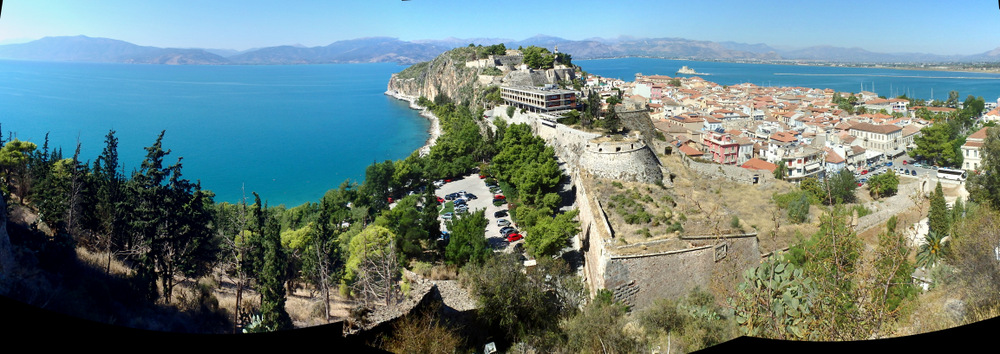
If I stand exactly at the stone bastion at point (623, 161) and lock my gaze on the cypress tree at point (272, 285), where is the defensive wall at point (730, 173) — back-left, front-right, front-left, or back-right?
back-left

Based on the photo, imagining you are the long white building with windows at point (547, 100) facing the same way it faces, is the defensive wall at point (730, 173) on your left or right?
on your left

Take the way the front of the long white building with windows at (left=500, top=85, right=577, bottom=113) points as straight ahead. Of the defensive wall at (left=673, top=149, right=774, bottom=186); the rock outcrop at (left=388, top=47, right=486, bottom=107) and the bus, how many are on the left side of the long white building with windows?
2

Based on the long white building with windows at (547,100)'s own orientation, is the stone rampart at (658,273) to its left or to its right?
on its left

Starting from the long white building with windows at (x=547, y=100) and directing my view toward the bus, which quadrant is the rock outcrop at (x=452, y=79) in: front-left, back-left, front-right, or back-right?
back-left

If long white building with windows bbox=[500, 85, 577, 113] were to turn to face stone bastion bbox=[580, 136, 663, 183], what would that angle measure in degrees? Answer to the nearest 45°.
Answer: approximately 45° to its left

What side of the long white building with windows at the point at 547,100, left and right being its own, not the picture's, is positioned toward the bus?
left

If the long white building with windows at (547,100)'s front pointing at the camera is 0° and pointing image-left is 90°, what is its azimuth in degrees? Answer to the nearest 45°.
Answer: approximately 45°

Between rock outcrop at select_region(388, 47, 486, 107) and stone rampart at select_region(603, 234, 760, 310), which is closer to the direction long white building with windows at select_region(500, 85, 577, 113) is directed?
the stone rampart

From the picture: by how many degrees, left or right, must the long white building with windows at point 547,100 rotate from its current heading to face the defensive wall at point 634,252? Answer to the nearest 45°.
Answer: approximately 45° to its left

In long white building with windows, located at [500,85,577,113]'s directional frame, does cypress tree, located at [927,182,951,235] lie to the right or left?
on its left
